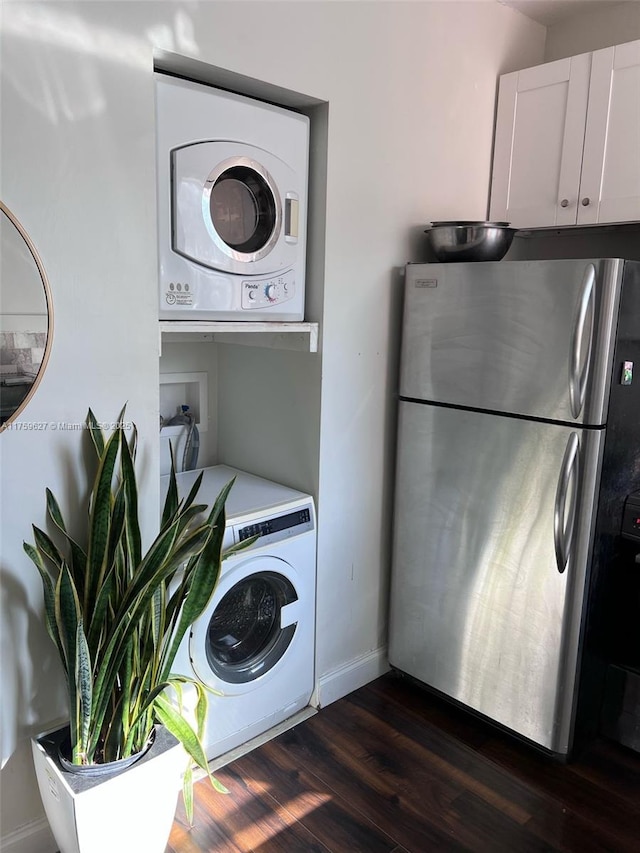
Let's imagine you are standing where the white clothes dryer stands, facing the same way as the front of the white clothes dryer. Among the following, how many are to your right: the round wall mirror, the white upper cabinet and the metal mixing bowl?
1
